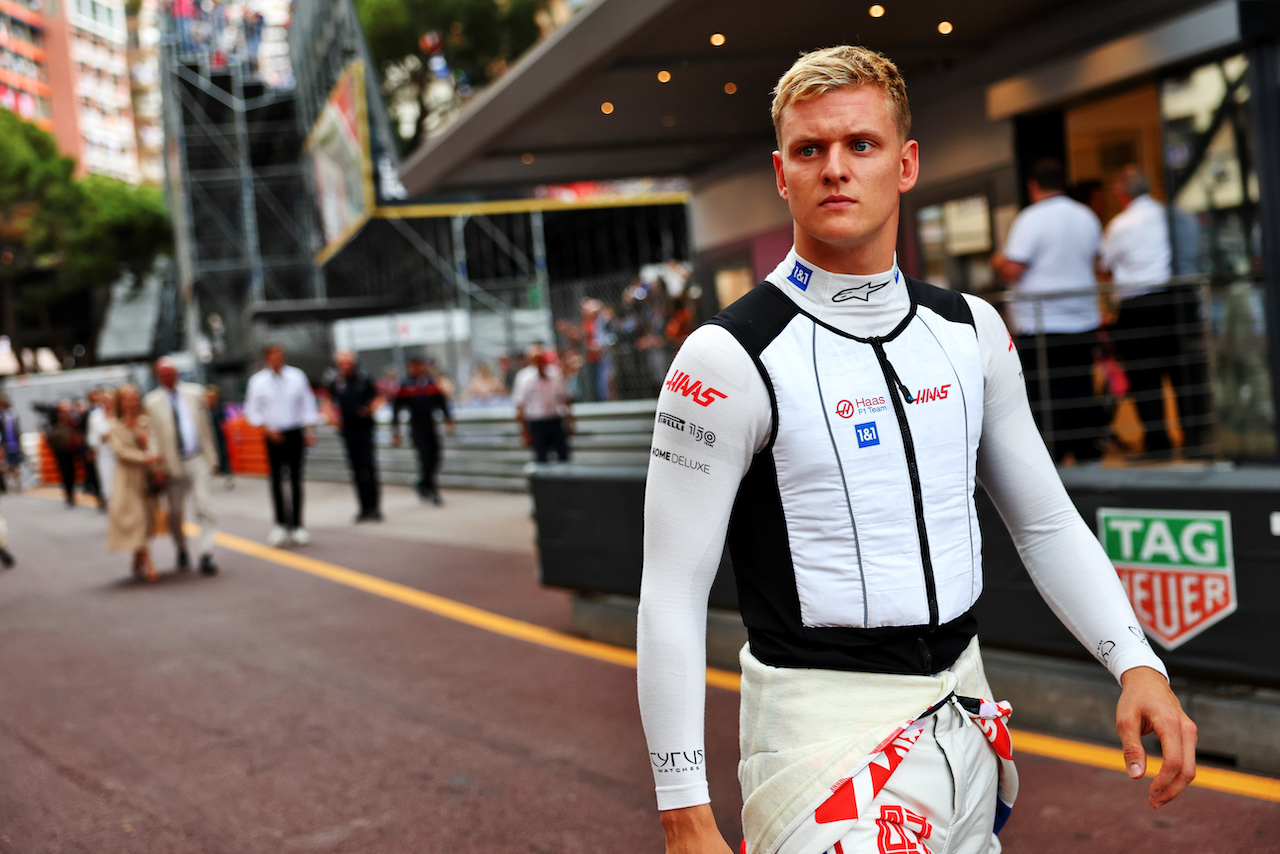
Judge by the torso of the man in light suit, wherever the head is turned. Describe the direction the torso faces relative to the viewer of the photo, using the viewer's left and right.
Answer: facing the viewer

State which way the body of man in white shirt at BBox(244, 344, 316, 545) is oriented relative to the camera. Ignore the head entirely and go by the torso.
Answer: toward the camera

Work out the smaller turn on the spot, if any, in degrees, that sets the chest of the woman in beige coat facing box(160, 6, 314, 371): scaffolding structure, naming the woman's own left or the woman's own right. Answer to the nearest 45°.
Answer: approximately 135° to the woman's own left

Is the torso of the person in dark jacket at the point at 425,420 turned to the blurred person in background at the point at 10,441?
no

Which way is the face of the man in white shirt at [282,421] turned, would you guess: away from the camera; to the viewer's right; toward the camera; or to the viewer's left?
toward the camera

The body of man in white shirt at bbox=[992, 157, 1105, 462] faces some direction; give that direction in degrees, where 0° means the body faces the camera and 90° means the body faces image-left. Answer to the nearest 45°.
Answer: approximately 135°

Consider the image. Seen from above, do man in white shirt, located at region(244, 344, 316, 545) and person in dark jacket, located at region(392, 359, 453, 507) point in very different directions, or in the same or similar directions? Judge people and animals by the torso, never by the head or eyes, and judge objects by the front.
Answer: same or similar directions

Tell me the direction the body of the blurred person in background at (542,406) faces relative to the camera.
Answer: toward the camera

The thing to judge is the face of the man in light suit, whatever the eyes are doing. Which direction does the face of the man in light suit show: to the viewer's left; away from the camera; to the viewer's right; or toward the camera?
toward the camera

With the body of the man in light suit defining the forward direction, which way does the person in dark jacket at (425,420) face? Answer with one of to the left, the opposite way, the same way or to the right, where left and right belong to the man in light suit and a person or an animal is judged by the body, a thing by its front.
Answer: the same way
